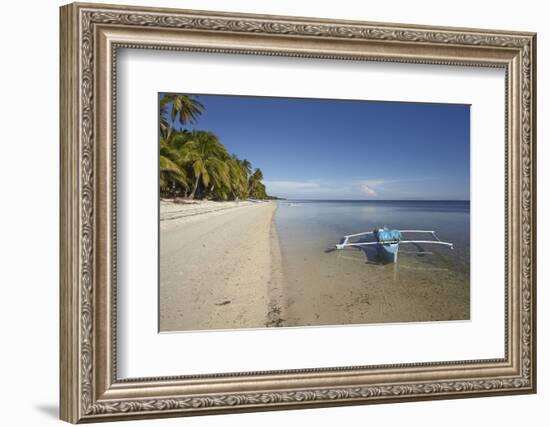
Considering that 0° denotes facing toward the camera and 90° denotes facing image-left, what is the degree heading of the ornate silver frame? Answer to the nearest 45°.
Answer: approximately 315°
